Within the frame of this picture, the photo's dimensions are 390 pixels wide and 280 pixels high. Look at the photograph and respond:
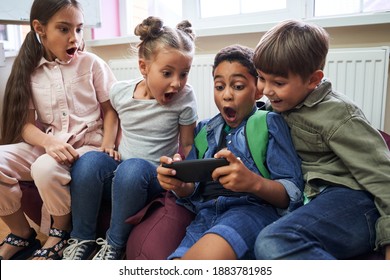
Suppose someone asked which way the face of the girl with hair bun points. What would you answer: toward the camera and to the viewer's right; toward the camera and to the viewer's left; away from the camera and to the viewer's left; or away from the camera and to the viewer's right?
toward the camera and to the viewer's right
